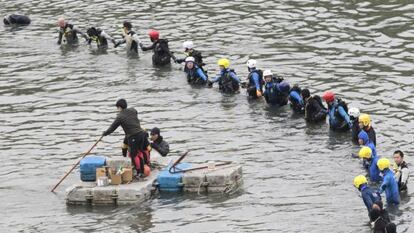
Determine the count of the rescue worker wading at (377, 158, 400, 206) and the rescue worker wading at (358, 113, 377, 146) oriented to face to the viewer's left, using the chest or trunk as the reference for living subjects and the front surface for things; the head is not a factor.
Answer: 2

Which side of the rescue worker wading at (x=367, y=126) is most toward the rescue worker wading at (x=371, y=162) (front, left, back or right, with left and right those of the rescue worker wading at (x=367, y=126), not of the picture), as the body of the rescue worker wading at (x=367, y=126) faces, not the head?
left

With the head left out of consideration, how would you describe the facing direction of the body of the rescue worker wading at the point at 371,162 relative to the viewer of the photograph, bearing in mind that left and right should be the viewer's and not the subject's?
facing to the left of the viewer

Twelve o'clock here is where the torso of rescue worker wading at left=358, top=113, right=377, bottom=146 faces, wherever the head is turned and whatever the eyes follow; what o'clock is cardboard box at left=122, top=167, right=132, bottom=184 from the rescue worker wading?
The cardboard box is roughly at 11 o'clock from the rescue worker wading.

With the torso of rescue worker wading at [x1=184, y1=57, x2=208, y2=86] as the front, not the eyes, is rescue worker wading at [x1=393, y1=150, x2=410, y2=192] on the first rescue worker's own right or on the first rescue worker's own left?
on the first rescue worker's own left

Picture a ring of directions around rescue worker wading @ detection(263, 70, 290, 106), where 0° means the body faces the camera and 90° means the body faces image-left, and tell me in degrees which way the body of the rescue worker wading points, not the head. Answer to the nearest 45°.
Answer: approximately 45°

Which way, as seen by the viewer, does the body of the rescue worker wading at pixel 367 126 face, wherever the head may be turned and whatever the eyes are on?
to the viewer's left

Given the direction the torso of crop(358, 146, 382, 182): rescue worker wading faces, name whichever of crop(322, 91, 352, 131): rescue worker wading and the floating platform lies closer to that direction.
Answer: the floating platform

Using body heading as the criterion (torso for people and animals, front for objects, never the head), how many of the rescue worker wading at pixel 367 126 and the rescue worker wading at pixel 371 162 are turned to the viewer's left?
2

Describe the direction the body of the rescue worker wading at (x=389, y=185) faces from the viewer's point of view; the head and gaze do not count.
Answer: to the viewer's left

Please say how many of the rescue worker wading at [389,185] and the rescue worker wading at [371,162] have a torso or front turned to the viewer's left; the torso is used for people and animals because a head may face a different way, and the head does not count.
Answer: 2
